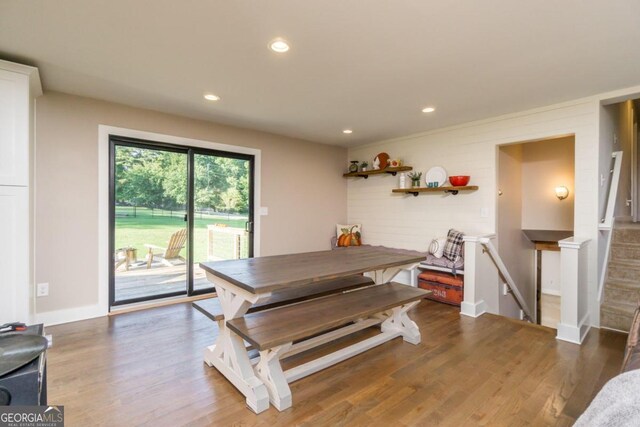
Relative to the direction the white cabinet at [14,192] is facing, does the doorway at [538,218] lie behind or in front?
in front

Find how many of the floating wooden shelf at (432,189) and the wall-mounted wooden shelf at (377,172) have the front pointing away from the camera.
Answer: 0

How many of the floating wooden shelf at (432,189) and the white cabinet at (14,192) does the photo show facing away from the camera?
0

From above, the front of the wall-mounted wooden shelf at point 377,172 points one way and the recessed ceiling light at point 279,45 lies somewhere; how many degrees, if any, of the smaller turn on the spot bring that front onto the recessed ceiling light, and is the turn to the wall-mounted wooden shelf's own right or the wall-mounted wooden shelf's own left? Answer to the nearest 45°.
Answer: approximately 45° to the wall-mounted wooden shelf's own left

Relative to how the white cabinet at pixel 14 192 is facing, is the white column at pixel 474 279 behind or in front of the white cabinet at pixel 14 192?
in front

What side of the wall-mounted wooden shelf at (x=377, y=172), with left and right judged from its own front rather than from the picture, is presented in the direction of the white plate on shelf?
left

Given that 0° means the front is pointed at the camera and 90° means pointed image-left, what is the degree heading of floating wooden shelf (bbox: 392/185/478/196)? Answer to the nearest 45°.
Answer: approximately 45°

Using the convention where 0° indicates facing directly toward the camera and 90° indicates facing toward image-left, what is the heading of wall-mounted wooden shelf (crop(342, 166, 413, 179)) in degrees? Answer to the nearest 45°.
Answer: approximately 45°

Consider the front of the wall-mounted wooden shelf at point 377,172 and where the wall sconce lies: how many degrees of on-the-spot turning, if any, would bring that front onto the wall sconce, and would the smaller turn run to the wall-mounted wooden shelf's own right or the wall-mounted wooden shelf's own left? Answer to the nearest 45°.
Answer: approximately 135° to the wall-mounted wooden shelf's own left

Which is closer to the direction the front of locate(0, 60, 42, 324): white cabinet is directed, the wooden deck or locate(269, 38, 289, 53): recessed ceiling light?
the recessed ceiling light

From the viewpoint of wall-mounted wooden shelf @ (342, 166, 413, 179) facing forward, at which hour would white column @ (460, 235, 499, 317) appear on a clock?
The white column is roughly at 9 o'clock from the wall-mounted wooden shelf.

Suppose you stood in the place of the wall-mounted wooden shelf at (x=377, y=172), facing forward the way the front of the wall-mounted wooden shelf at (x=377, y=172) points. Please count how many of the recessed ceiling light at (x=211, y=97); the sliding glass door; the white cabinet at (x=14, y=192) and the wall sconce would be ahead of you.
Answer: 3
